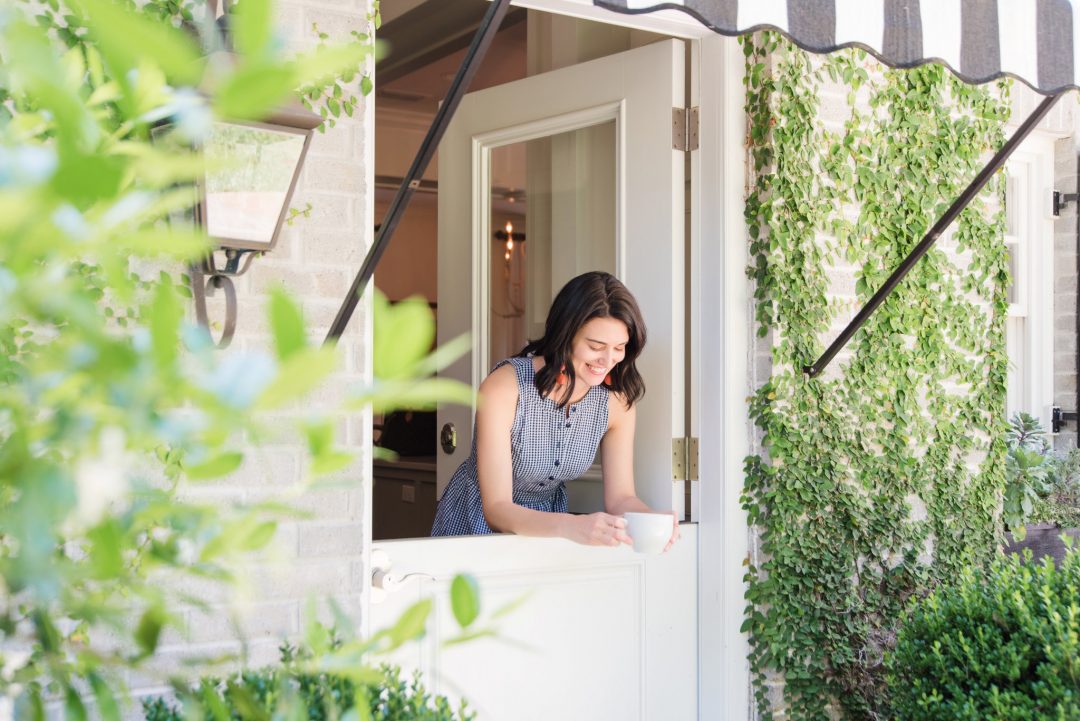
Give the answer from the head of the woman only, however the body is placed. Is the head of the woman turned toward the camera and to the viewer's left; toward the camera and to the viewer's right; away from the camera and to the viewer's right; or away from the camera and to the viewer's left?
toward the camera and to the viewer's right

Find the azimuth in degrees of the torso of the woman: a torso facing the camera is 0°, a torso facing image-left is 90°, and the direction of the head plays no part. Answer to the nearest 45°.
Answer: approximately 315°

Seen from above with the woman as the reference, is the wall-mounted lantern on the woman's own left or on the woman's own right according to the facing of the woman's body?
on the woman's own right

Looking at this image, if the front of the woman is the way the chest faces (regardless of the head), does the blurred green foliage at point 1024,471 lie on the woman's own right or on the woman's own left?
on the woman's own left

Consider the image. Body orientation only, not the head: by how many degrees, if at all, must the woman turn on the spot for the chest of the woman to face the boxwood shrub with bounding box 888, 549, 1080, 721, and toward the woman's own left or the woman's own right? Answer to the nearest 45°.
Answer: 0° — they already face it
